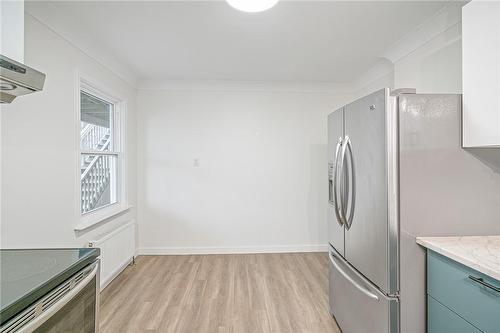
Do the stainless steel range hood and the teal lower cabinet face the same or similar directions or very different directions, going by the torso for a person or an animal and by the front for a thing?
very different directions

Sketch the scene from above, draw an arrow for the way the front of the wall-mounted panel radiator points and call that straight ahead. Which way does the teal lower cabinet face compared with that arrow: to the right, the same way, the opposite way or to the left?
the opposite way

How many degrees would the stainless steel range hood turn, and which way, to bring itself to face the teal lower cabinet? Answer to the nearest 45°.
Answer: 0° — it already faces it

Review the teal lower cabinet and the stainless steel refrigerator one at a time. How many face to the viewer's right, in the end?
0

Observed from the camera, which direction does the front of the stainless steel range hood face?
facing the viewer and to the right of the viewer

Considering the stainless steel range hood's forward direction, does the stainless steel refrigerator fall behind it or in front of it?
in front

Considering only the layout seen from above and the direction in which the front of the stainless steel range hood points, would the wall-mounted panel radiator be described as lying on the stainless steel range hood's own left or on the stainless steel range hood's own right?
on the stainless steel range hood's own left

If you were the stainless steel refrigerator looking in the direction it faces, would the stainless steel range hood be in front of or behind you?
in front

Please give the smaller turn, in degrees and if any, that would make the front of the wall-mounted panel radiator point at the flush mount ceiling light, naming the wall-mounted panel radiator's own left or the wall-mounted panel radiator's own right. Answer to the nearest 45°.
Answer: approximately 45° to the wall-mounted panel radiator's own right

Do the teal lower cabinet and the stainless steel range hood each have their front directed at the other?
yes

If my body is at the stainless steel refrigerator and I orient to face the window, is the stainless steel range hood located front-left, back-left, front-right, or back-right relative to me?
front-left

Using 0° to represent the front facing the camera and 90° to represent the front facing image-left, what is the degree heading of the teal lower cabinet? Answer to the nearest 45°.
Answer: approximately 45°

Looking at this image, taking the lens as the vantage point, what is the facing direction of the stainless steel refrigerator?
facing the viewer and to the left of the viewer

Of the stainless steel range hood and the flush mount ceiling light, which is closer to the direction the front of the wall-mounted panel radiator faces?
the flush mount ceiling light

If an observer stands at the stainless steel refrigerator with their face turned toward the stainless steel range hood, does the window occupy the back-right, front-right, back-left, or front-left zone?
front-right

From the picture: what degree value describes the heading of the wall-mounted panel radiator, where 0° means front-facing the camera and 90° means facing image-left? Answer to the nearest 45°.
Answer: approximately 315°
